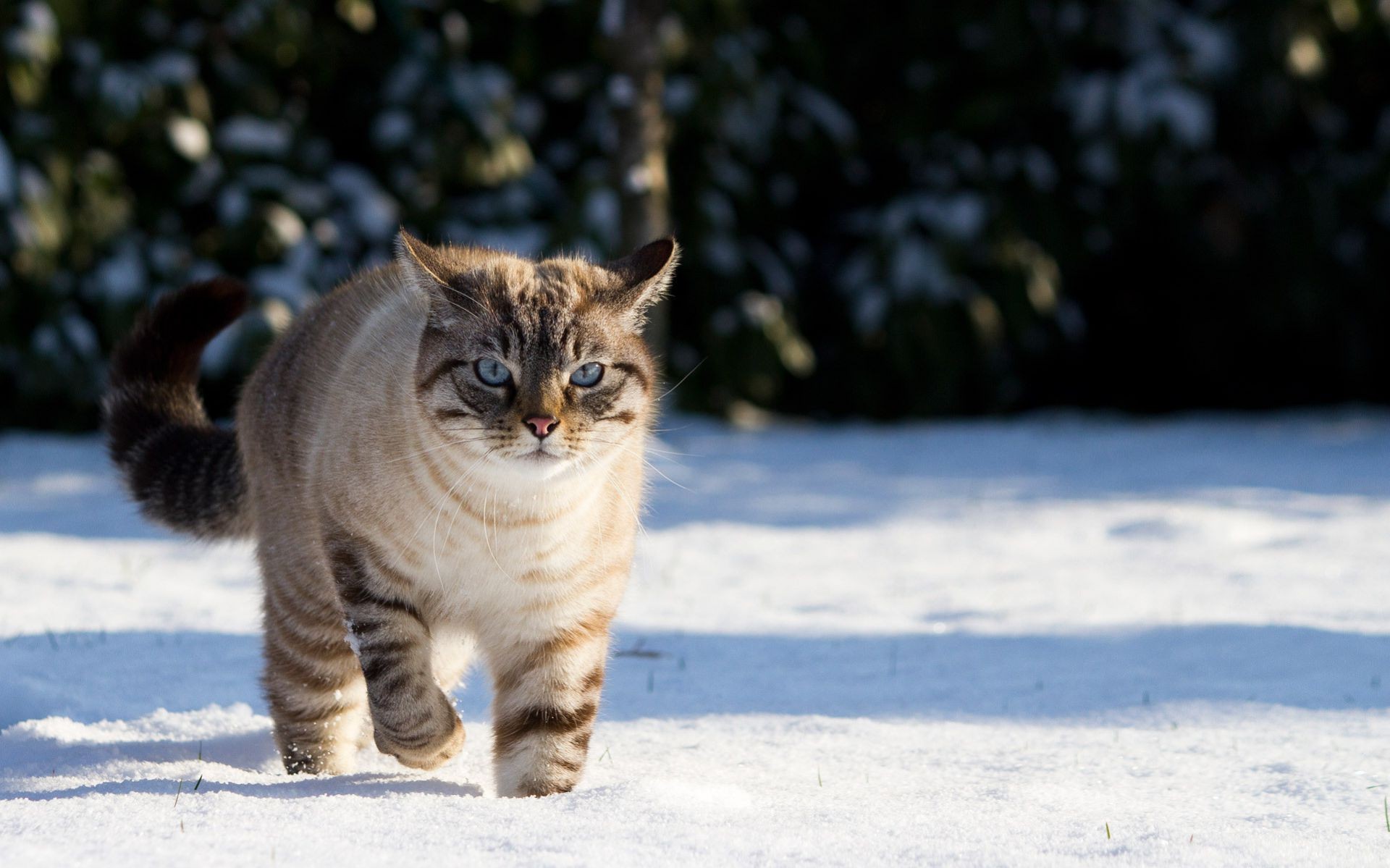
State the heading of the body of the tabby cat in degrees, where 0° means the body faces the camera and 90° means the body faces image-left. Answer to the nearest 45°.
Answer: approximately 315°
